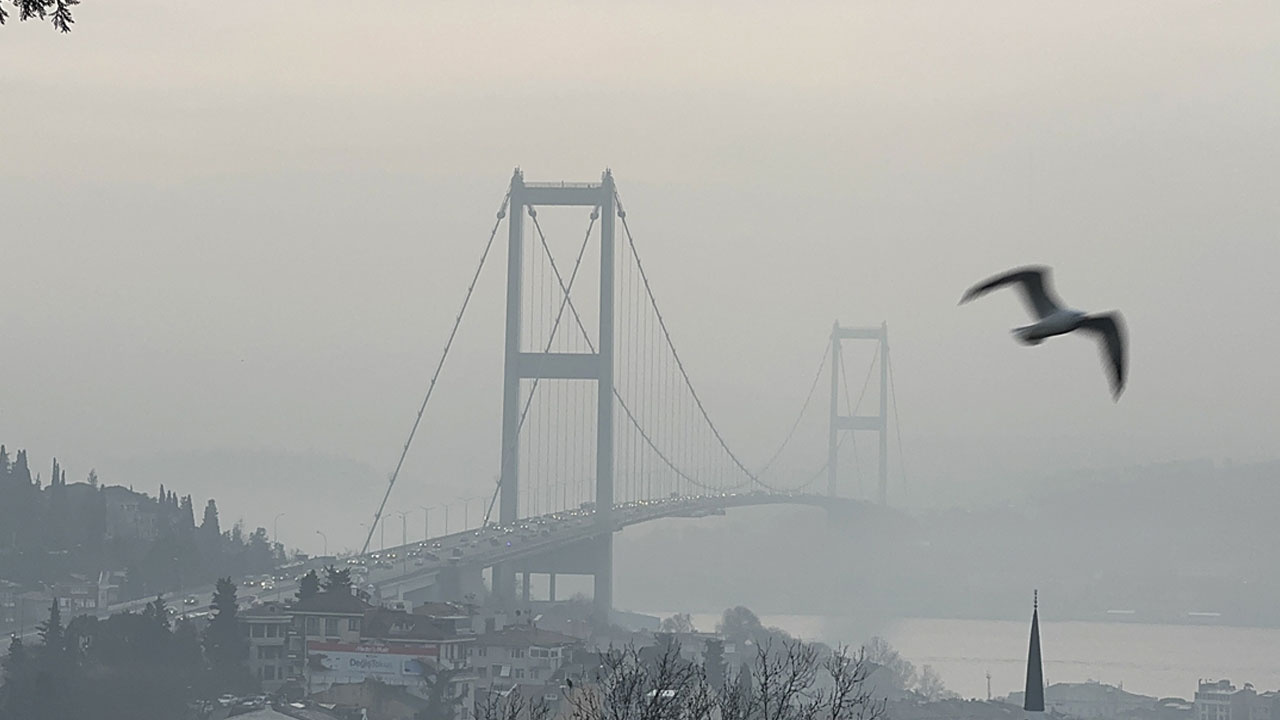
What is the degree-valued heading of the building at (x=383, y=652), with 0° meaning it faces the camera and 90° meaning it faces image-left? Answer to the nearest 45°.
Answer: approximately 0°

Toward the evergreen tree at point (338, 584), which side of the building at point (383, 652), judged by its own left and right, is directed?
back

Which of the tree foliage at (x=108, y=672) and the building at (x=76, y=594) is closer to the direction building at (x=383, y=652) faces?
the tree foliage

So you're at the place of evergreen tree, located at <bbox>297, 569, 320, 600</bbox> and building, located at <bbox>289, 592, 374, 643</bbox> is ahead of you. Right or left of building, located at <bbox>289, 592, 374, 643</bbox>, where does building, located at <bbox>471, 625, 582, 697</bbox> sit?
left
